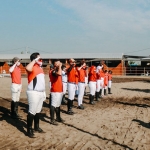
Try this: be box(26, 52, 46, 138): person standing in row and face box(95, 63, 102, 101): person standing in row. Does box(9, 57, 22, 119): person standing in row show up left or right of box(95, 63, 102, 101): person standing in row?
left

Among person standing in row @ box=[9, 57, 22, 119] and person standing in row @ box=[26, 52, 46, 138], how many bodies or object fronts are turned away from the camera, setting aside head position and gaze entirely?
0
